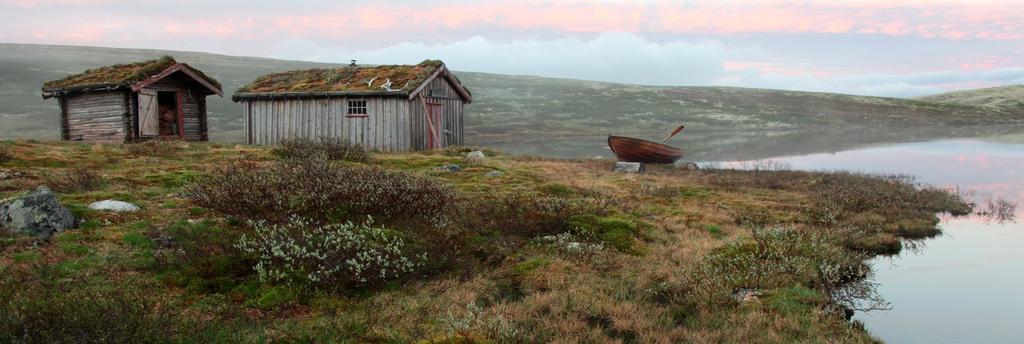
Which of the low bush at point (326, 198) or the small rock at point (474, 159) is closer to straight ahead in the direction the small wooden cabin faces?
the small rock

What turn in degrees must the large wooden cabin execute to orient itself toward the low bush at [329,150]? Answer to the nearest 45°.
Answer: approximately 45° to its right

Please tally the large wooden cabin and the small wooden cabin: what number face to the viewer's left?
0

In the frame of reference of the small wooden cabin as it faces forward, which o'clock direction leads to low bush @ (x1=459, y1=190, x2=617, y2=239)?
The low bush is roughly at 1 o'clock from the small wooden cabin.

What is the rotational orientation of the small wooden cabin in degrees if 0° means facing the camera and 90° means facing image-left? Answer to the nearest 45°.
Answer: approximately 315°

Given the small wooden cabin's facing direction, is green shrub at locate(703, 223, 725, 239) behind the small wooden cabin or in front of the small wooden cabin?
in front

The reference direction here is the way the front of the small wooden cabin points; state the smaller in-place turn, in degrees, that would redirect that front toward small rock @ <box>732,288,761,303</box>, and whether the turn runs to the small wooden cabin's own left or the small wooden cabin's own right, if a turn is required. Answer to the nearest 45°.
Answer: approximately 45° to the small wooden cabin's own right

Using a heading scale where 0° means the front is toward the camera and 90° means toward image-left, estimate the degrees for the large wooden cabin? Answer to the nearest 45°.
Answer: approximately 315°

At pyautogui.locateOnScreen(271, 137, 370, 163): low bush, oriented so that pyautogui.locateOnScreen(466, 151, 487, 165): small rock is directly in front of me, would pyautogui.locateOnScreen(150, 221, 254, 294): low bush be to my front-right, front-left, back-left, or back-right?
front-right

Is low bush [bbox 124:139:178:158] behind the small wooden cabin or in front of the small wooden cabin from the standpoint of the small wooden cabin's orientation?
in front

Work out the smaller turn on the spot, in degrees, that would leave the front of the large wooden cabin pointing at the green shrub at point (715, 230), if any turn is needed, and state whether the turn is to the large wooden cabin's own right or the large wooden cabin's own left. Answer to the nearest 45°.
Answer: approximately 45° to the large wooden cabin's own right

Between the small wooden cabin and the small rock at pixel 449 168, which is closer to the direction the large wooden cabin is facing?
the small rock

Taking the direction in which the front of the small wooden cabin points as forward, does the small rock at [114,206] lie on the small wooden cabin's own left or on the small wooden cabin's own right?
on the small wooden cabin's own right

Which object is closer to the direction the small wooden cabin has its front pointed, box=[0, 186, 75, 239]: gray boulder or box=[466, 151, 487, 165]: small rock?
the small rock

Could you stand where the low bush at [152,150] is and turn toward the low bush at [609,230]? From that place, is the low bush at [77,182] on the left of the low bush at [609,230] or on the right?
right
